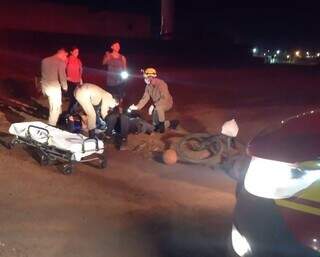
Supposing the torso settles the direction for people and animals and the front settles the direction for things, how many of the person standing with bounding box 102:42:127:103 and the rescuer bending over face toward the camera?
1

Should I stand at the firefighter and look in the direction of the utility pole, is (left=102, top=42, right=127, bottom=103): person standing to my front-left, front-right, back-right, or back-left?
front-left

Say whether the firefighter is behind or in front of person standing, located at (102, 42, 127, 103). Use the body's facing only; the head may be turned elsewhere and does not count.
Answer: in front

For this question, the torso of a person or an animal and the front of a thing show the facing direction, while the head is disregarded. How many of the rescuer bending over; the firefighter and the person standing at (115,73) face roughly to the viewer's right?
1

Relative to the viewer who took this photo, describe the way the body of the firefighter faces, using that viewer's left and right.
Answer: facing the viewer and to the left of the viewer

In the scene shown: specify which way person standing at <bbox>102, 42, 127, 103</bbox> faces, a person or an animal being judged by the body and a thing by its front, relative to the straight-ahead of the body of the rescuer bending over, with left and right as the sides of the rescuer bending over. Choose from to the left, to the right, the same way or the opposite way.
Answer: to the right

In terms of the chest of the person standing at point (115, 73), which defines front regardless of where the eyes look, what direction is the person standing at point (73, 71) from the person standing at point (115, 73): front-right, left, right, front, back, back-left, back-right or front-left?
front-right

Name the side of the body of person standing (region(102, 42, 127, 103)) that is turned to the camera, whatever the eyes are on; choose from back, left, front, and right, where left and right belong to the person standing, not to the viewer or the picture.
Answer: front

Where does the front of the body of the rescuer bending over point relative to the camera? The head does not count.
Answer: to the viewer's right

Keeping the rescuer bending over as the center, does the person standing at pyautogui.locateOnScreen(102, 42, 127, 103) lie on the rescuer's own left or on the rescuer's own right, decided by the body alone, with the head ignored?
on the rescuer's own left

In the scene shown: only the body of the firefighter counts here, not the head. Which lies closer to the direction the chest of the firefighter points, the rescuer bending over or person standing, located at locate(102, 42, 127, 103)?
the rescuer bending over

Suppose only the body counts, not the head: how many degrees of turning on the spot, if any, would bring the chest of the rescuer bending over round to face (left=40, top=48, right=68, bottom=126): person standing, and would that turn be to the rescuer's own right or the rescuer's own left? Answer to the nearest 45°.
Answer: approximately 135° to the rescuer's own left

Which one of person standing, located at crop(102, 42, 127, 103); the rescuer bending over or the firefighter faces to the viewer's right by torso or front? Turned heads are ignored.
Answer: the rescuer bending over

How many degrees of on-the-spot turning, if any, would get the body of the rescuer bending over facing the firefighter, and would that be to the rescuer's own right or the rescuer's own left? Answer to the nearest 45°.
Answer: approximately 45° to the rescuer's own left
